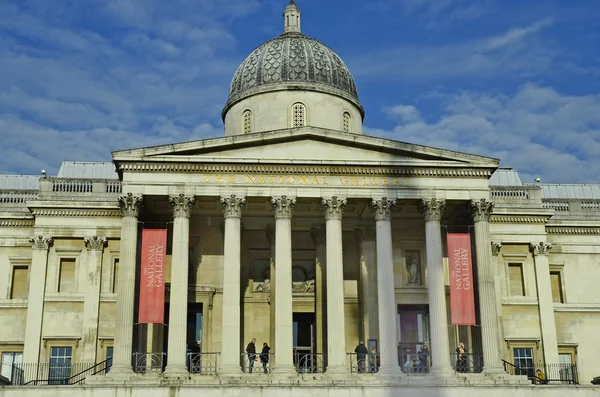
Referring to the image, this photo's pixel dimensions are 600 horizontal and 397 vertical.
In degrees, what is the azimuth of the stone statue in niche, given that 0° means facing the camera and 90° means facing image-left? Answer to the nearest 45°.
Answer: approximately 0°

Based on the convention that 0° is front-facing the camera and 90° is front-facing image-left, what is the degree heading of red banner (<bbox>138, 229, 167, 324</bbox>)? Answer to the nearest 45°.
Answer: approximately 0°

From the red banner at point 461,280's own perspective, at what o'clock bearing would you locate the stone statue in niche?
The stone statue in niche is roughly at 5 o'clock from the red banner.

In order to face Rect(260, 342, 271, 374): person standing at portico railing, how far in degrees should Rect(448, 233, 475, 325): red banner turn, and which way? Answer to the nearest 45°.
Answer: approximately 90° to its right

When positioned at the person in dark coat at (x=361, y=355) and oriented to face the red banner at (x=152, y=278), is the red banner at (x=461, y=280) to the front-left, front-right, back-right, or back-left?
back-left

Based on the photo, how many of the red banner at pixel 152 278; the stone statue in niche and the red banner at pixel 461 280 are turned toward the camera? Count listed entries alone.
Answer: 3

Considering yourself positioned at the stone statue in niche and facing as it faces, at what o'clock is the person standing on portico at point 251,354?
The person standing on portico is roughly at 2 o'clock from the stone statue in niche.

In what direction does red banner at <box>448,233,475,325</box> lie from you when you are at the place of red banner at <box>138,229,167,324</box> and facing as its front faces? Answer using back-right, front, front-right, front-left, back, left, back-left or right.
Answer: left
